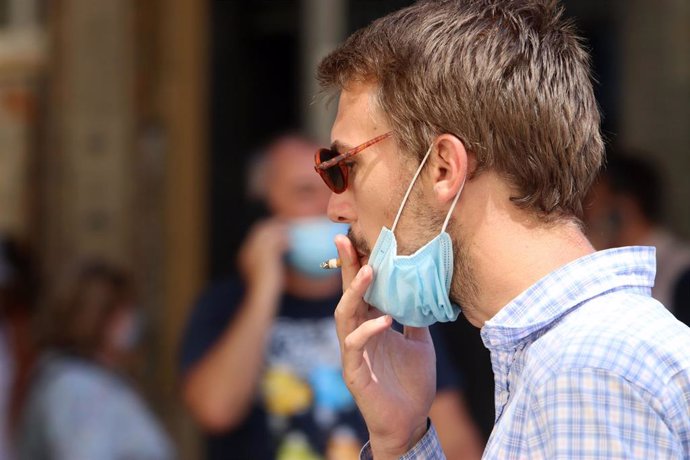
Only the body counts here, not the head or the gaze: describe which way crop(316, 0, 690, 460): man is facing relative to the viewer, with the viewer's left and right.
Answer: facing to the left of the viewer

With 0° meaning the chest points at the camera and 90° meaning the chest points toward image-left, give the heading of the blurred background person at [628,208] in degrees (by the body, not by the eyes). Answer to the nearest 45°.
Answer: approximately 90°

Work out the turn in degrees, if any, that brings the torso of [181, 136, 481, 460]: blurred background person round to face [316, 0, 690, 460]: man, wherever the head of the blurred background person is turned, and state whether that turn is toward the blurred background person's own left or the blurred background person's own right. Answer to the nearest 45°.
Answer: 0° — they already face them

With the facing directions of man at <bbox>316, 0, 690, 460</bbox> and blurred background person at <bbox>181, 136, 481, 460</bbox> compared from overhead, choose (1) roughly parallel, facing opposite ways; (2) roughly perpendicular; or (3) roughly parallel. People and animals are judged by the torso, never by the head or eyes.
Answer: roughly perpendicular

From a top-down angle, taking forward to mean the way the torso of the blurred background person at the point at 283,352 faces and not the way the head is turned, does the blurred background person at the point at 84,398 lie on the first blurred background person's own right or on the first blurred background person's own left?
on the first blurred background person's own right

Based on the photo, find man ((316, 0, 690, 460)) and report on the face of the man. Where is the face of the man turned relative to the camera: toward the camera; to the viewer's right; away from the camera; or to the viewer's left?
to the viewer's left

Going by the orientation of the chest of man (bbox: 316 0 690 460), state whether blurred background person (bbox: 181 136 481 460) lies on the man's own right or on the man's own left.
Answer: on the man's own right

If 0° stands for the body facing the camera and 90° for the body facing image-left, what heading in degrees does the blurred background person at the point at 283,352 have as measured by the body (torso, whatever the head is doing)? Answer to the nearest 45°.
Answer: approximately 0°
